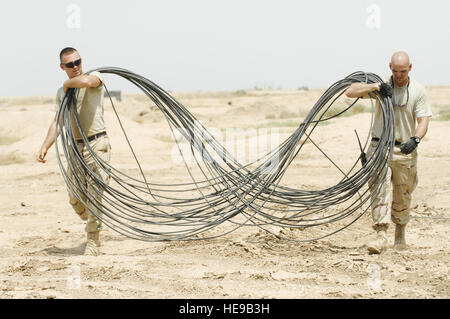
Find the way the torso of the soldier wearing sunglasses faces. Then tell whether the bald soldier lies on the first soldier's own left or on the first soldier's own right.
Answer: on the first soldier's own left

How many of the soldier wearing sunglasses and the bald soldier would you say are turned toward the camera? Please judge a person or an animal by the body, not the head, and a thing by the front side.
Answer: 2

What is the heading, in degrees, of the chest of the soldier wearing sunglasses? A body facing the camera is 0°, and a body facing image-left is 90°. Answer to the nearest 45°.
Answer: approximately 0°

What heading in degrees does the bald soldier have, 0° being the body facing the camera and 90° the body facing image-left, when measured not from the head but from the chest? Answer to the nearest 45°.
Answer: approximately 0°

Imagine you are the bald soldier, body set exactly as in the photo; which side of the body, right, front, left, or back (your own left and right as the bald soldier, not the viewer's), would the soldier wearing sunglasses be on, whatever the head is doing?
right
